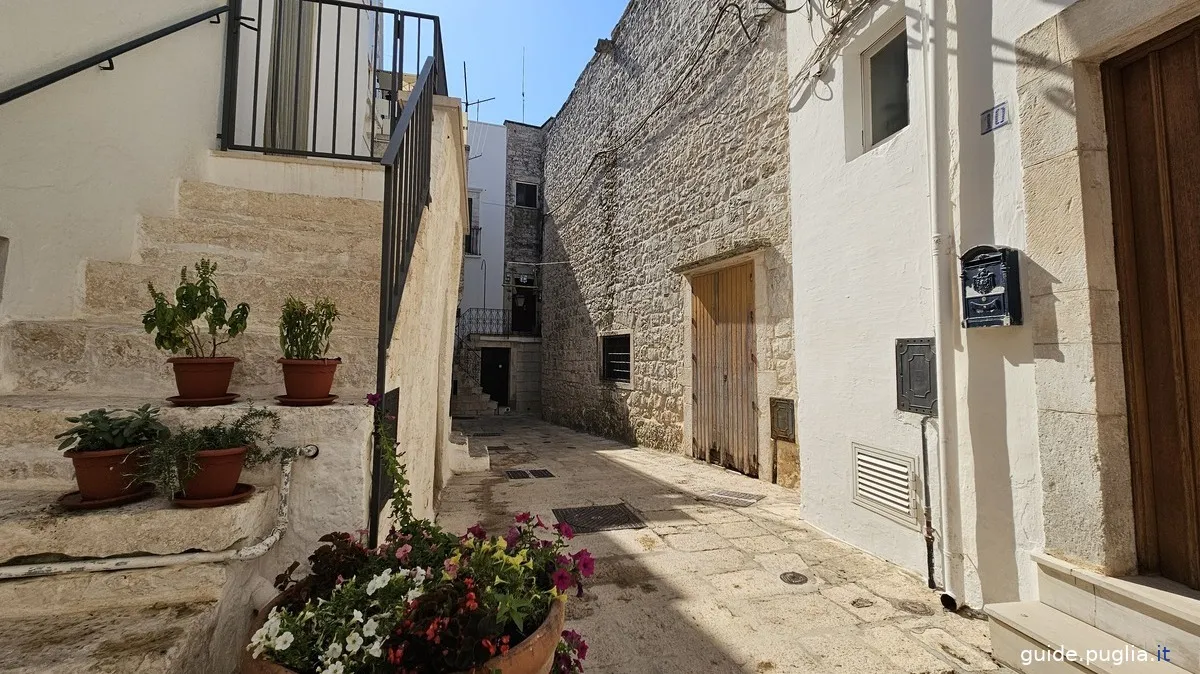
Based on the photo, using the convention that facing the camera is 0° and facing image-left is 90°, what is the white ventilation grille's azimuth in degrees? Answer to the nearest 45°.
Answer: approximately 45°

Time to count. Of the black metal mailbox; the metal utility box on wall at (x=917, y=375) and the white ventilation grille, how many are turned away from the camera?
0

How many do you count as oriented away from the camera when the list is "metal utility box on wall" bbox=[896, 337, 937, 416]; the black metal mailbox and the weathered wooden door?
0

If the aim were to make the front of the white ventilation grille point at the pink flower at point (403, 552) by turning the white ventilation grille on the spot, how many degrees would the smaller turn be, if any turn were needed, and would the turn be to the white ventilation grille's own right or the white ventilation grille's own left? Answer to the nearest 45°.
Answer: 0° — it already faces it

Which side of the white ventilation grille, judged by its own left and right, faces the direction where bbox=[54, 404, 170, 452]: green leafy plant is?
front

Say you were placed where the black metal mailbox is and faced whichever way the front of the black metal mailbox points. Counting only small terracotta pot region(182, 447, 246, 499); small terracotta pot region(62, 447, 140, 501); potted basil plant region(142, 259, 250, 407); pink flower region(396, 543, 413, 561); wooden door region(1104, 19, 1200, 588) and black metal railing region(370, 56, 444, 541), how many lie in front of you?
5

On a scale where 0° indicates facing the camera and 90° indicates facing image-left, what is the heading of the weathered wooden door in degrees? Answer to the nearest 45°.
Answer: approximately 45°

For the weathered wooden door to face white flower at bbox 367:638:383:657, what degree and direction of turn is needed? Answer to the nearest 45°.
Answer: approximately 45° to its left

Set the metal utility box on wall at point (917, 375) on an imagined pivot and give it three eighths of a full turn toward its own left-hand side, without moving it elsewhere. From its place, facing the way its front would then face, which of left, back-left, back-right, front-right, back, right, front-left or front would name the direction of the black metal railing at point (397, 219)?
back-right

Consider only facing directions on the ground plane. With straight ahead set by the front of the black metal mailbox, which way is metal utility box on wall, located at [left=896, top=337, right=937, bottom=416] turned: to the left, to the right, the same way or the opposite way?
the same way

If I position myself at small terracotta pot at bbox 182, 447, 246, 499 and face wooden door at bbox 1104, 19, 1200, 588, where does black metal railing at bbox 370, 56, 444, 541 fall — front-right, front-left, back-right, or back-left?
front-left

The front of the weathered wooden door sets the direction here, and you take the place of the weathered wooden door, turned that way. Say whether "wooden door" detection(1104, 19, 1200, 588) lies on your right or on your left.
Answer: on your left

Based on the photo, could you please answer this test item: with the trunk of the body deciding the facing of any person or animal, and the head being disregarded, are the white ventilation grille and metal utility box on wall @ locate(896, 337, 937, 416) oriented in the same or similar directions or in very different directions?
same or similar directions

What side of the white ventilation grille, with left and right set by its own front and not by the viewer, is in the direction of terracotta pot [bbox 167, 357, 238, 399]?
front

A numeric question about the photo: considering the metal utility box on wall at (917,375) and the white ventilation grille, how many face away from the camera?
0

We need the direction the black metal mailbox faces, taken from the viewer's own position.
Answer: facing the viewer and to the left of the viewer

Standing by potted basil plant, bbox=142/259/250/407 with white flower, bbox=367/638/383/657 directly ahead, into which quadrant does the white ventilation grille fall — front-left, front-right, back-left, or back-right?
front-left

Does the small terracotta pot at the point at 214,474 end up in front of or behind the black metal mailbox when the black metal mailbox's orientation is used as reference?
in front

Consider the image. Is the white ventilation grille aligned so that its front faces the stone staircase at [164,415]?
yes

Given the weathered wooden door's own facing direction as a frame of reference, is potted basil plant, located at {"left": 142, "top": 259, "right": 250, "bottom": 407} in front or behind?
in front
